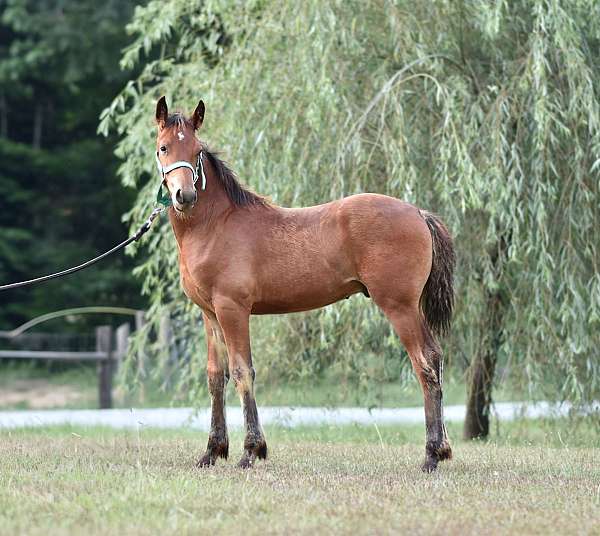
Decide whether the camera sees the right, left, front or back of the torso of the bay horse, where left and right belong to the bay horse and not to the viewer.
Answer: left

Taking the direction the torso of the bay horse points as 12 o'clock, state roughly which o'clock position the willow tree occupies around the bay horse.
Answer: The willow tree is roughly at 4 o'clock from the bay horse.
